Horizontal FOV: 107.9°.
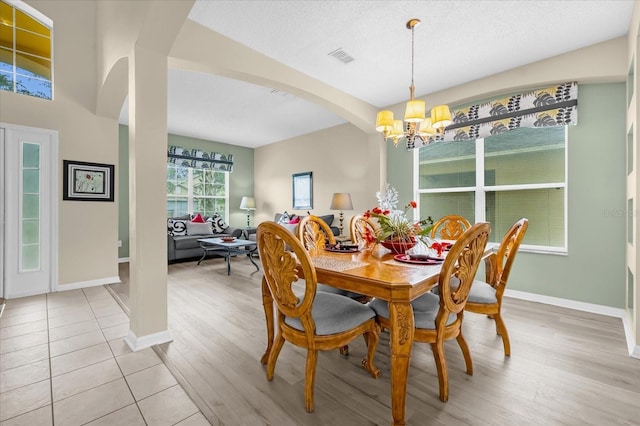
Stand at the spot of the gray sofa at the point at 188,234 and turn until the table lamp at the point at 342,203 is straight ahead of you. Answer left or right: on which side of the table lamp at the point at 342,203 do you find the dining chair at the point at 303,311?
right

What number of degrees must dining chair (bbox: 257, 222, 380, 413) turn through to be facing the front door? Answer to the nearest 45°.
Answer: approximately 90° to its left

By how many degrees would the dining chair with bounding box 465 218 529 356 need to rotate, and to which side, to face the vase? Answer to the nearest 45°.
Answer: approximately 45° to its left

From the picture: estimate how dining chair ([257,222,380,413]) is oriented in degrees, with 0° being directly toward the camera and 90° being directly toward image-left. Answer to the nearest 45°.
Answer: approximately 225°

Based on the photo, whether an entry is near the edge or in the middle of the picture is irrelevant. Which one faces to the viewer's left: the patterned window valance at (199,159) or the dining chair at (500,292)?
the dining chair

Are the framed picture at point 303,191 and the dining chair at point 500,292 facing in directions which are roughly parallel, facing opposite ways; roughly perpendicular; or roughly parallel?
roughly perpendicular

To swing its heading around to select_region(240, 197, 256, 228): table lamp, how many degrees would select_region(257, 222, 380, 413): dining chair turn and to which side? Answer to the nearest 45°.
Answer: approximately 45° to its left

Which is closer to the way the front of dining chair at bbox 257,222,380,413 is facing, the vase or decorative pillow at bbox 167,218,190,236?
the vase

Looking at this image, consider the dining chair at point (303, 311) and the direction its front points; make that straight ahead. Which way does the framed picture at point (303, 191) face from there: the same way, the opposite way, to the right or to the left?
the opposite way

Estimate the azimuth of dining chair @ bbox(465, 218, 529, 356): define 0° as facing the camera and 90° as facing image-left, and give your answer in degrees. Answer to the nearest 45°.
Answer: approximately 90°
